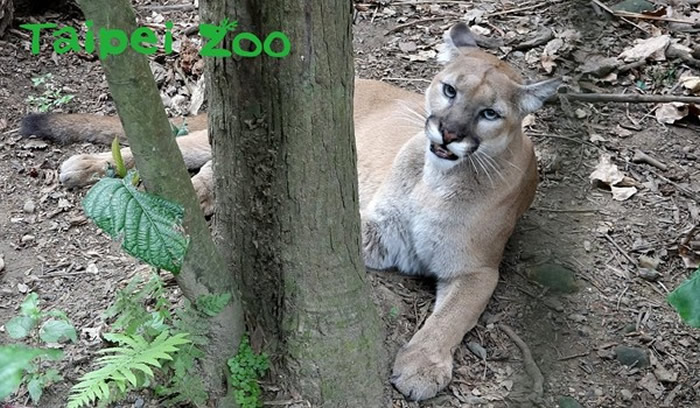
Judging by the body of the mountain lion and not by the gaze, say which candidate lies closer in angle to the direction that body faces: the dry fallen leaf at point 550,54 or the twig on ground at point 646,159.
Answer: the twig on ground

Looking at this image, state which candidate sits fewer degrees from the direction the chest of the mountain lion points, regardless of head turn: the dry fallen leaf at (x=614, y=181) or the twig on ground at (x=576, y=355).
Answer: the twig on ground

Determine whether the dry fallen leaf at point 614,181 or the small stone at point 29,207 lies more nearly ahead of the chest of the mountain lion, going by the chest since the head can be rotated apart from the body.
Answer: the dry fallen leaf

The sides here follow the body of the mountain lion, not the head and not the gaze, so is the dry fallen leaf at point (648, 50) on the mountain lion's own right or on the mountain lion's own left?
on the mountain lion's own left

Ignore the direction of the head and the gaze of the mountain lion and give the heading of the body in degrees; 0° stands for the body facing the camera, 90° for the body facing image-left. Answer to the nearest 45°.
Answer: approximately 315°

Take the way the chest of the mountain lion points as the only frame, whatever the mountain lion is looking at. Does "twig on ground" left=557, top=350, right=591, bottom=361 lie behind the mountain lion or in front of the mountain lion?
in front

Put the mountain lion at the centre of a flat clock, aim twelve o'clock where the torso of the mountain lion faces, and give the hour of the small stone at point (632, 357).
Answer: The small stone is roughly at 12 o'clock from the mountain lion.

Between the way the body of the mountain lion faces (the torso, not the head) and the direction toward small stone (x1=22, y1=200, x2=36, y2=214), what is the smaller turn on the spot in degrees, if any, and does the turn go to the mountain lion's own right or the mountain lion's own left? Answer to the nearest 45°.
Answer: approximately 135° to the mountain lion's own right

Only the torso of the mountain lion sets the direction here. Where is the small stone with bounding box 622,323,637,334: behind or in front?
in front
